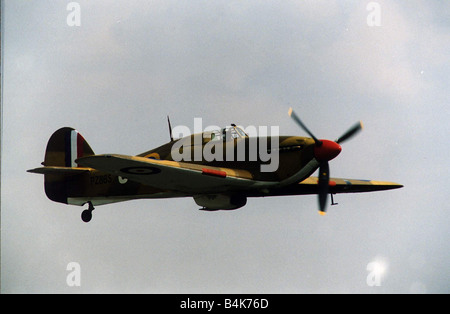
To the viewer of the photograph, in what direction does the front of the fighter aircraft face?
facing the viewer and to the right of the viewer
